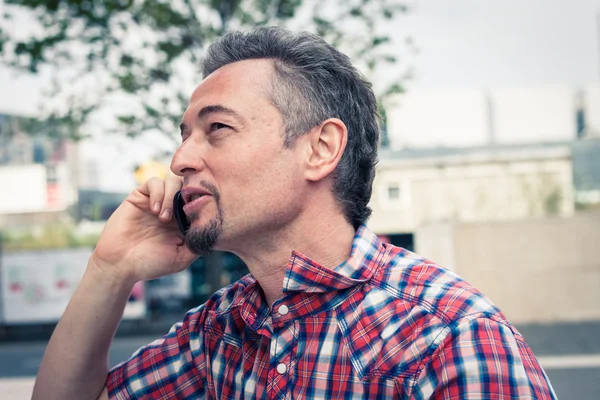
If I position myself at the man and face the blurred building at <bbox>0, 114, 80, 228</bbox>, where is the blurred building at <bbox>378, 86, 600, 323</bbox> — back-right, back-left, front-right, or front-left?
front-right

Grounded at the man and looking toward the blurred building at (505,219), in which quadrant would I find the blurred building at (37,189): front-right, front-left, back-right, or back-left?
front-left

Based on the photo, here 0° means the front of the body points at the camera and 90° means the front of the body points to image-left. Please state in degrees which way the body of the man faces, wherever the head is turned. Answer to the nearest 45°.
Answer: approximately 45°

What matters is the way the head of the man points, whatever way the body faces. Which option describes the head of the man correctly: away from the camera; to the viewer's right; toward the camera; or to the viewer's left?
to the viewer's left

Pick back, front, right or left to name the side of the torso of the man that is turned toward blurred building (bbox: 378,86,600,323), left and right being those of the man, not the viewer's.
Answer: back

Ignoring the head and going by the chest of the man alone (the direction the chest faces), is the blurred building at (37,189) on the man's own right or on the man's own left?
on the man's own right
